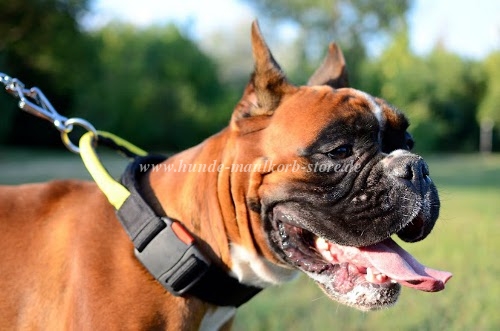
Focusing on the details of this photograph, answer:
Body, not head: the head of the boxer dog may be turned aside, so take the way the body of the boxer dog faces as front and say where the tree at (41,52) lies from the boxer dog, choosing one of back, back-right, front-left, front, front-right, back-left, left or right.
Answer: left

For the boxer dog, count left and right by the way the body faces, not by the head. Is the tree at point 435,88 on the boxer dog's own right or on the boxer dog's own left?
on the boxer dog's own left

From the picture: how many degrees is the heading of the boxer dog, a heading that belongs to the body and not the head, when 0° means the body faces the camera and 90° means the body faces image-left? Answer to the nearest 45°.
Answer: approximately 270°

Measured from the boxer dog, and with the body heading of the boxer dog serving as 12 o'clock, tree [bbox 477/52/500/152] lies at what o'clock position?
The tree is roughly at 10 o'clock from the boxer dog.

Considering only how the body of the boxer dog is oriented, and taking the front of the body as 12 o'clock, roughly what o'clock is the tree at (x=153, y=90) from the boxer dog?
The tree is roughly at 9 o'clock from the boxer dog.

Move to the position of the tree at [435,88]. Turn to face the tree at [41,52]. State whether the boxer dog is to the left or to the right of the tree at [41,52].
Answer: left
